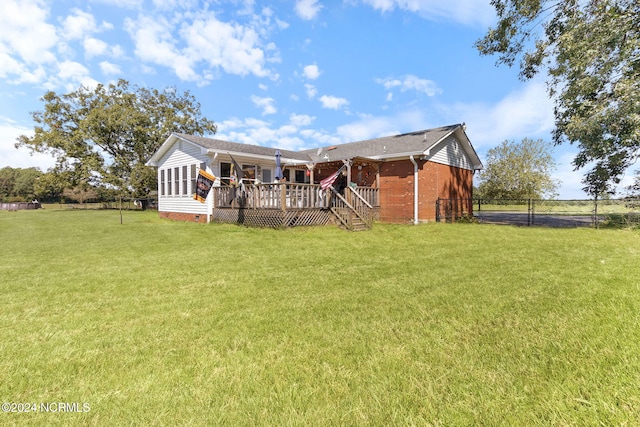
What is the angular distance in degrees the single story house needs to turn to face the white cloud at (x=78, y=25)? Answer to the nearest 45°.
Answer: approximately 180°

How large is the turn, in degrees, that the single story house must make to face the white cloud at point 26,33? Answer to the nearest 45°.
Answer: approximately 180°
